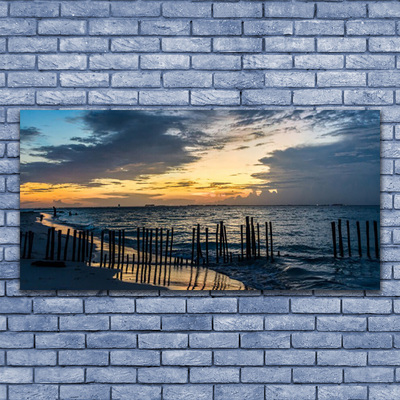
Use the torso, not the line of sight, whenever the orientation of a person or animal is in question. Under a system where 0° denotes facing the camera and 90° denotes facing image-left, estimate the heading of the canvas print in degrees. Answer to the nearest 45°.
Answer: approximately 0°
